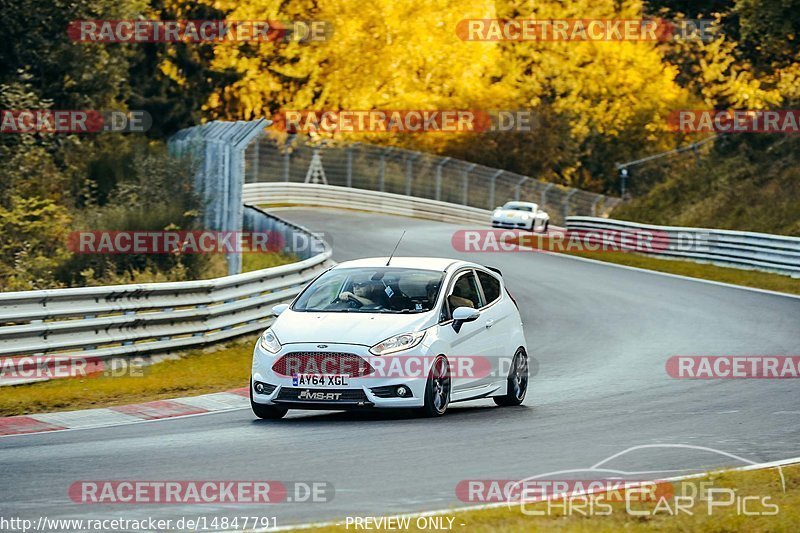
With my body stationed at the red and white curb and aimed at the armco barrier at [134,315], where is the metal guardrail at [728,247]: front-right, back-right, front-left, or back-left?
front-right

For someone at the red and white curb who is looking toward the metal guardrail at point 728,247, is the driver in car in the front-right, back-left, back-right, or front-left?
front-right

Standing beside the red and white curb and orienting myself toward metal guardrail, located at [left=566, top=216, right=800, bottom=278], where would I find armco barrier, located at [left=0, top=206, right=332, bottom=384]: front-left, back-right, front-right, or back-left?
front-left

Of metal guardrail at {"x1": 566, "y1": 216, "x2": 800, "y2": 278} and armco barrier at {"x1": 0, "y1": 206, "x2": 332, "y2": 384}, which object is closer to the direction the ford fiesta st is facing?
the armco barrier

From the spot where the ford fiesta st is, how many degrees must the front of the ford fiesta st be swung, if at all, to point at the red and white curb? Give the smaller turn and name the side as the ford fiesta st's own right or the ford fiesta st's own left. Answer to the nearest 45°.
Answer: approximately 45° to the ford fiesta st's own right

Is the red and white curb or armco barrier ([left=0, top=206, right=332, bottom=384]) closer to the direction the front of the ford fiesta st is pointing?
the red and white curb

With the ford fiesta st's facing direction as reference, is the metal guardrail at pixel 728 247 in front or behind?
behind

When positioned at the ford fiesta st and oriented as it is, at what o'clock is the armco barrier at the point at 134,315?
The armco barrier is roughly at 3 o'clock from the ford fiesta st.

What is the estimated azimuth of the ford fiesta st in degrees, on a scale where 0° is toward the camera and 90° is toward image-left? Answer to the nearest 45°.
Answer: approximately 45°
